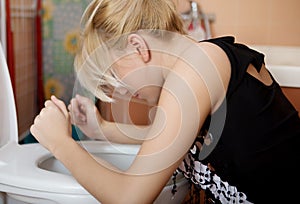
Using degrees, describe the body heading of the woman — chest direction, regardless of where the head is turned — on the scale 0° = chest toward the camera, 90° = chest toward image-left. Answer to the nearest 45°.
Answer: approximately 90°
